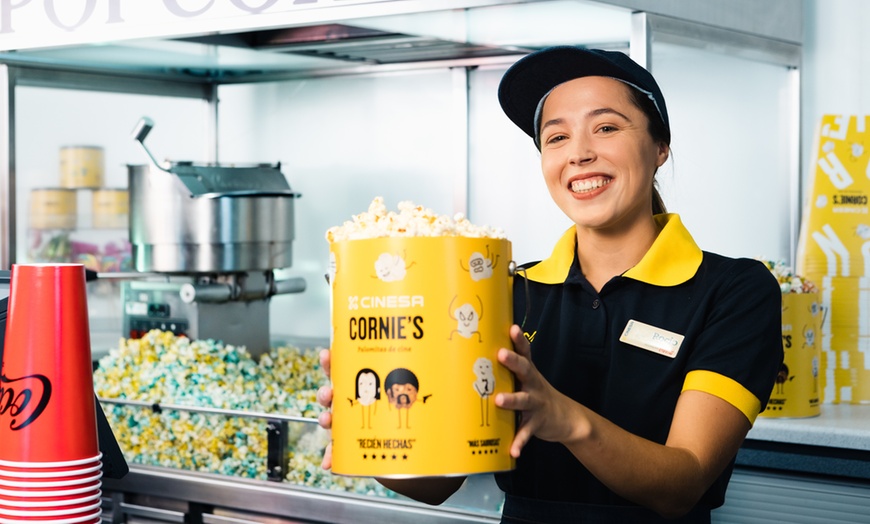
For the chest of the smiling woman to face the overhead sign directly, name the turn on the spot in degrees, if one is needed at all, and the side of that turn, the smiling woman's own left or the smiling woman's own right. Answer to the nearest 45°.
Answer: approximately 90° to the smiling woman's own right

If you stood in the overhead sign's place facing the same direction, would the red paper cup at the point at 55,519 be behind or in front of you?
in front

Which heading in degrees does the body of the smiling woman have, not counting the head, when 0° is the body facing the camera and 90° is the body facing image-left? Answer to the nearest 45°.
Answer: approximately 45°

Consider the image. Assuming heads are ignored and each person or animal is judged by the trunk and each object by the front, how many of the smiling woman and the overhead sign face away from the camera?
0

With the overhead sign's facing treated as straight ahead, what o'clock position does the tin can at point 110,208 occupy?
The tin can is roughly at 4 o'clock from the overhead sign.

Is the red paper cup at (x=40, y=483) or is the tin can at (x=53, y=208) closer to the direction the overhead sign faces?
the red paper cup

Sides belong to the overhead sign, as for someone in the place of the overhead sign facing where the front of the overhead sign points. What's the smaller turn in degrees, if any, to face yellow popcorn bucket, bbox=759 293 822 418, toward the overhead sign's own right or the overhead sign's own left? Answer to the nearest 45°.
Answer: approximately 135° to the overhead sign's own left

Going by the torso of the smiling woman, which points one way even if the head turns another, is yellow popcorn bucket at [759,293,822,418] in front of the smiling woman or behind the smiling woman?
behind

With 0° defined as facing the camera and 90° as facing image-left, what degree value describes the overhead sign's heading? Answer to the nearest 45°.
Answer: approximately 45°

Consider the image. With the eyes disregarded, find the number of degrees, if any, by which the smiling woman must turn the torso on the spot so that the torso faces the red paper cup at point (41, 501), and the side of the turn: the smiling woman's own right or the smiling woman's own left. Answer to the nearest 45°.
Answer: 0° — they already face it
